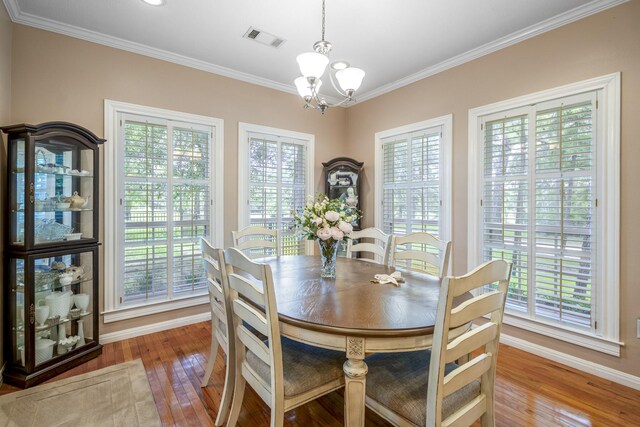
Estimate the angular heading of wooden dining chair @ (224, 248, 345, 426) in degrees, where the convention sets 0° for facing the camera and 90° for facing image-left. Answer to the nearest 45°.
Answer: approximately 225°

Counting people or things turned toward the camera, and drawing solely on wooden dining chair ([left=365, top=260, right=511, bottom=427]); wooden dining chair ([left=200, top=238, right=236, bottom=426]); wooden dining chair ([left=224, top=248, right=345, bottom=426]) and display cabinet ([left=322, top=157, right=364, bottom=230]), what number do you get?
1

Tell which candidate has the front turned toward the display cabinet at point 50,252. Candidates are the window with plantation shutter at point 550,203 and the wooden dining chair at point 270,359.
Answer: the window with plantation shutter

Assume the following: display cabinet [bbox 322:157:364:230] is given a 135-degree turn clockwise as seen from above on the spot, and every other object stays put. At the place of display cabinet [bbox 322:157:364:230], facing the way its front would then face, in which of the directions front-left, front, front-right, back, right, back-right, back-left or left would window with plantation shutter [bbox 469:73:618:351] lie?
back

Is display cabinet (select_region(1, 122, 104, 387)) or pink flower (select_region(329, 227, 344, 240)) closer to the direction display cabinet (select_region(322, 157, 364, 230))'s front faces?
the pink flower

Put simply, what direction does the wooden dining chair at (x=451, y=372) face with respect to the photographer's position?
facing away from the viewer and to the left of the viewer

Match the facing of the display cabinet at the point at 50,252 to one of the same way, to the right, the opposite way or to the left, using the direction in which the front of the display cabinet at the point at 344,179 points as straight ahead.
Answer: to the left

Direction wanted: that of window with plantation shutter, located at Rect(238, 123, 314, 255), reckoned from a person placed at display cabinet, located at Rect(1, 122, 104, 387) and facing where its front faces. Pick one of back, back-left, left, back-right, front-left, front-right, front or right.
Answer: front-left

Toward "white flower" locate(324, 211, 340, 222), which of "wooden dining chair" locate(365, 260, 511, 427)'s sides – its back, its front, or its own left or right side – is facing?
front

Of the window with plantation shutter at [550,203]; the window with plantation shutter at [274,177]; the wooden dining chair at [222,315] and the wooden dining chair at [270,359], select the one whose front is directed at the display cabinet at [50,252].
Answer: the window with plantation shutter at [550,203]

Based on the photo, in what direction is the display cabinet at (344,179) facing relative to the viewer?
toward the camera

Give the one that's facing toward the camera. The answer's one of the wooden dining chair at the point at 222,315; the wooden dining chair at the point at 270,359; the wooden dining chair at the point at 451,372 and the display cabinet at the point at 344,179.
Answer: the display cabinet

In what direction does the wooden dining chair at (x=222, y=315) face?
to the viewer's right

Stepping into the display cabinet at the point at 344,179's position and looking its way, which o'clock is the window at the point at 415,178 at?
The window is roughly at 10 o'clock from the display cabinet.

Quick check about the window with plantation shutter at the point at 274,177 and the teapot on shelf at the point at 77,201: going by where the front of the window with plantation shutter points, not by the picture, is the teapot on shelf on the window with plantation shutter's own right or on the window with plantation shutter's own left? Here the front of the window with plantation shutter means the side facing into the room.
on the window with plantation shutter's own right

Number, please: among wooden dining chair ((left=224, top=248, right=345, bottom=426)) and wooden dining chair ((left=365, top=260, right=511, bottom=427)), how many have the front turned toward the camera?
0

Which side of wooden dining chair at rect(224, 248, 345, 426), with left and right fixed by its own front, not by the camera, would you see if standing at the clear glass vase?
front
